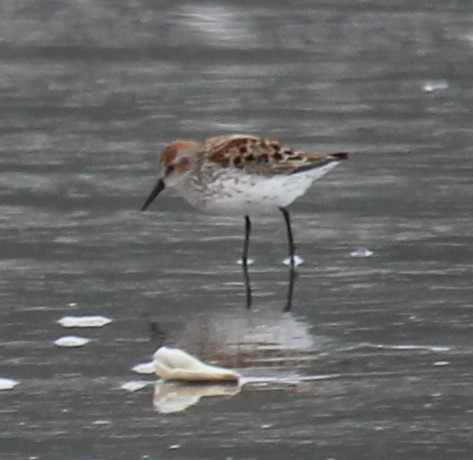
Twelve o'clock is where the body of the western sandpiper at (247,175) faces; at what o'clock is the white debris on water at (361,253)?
The white debris on water is roughly at 7 o'clock from the western sandpiper.

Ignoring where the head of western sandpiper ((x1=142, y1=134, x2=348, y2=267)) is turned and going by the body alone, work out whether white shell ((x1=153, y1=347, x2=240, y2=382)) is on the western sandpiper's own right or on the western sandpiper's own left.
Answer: on the western sandpiper's own left

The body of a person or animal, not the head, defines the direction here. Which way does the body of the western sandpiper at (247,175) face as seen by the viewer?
to the viewer's left

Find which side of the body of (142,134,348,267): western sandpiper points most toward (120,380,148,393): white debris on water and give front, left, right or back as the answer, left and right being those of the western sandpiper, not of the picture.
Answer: left

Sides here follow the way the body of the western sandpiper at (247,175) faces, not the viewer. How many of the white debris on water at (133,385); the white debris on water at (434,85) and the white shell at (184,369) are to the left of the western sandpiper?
2

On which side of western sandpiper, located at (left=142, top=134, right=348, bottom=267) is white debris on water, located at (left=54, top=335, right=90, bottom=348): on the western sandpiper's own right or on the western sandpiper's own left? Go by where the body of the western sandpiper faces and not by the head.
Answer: on the western sandpiper's own left

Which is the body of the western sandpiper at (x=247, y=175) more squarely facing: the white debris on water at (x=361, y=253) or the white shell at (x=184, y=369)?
the white shell

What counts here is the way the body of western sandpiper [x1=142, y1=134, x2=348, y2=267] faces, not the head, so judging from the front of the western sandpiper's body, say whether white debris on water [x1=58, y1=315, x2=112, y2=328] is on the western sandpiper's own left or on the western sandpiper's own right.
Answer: on the western sandpiper's own left

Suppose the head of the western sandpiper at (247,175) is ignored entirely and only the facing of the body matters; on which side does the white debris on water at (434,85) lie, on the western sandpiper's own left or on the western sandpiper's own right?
on the western sandpiper's own right
